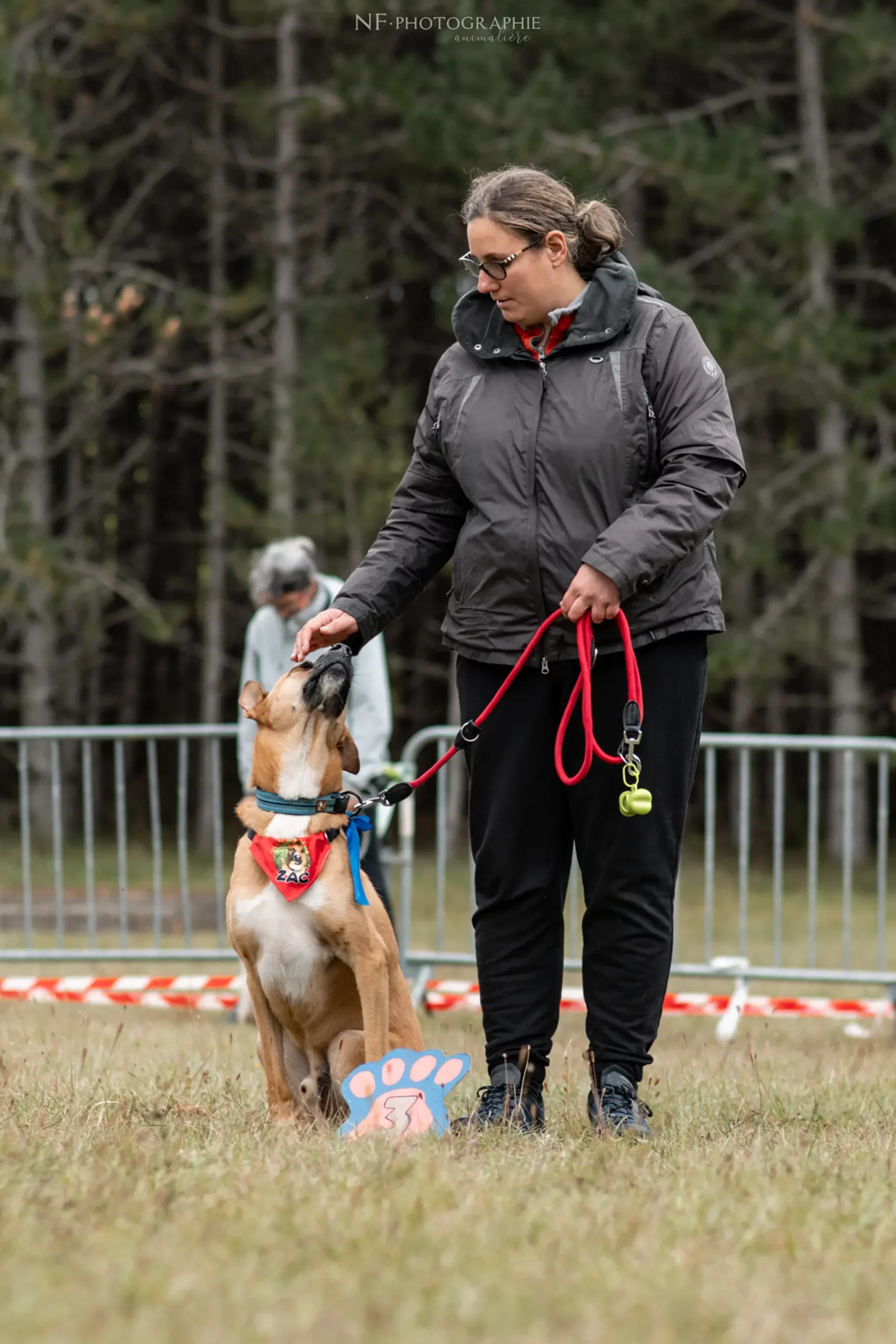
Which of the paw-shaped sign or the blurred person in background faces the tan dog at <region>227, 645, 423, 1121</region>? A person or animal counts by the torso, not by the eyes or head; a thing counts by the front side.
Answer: the blurred person in background

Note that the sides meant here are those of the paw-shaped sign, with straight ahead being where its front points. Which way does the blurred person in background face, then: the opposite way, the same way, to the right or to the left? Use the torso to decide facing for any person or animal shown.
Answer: the same way

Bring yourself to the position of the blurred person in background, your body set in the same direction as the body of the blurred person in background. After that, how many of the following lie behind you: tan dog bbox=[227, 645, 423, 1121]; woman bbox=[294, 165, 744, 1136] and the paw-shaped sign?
0

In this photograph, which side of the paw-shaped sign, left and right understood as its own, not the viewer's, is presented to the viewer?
front

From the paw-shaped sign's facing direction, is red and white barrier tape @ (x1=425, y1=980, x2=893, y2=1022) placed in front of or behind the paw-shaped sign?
behind

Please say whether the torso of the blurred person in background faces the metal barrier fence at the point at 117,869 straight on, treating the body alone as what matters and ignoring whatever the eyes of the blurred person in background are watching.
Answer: no

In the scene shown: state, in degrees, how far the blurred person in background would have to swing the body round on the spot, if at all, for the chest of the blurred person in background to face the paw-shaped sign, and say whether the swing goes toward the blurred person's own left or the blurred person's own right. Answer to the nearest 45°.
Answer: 0° — they already face it

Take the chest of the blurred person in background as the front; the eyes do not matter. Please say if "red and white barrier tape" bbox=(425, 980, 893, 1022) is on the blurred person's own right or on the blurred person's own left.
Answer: on the blurred person's own left

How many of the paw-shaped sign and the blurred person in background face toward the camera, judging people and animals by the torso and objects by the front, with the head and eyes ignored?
2

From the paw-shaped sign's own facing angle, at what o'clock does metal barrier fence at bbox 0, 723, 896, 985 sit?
The metal barrier fence is roughly at 6 o'clock from the paw-shaped sign.
